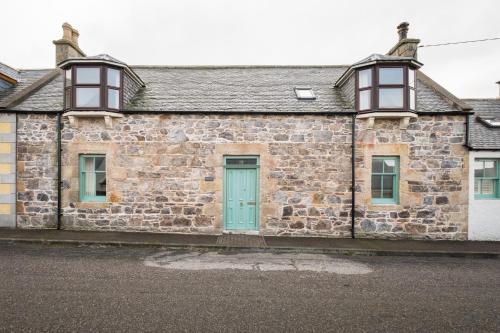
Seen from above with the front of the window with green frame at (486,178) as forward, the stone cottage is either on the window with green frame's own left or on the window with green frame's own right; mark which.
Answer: on the window with green frame's own right

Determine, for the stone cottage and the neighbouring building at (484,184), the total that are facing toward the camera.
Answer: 2

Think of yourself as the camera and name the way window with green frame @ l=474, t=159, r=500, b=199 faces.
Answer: facing the viewer

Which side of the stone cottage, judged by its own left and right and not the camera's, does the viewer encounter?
front

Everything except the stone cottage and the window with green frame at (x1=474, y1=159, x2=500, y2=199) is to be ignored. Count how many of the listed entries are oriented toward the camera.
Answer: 2

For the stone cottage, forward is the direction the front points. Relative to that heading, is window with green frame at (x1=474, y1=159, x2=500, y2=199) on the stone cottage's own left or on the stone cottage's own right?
on the stone cottage's own left

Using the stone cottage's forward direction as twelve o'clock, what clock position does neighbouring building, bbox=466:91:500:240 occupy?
The neighbouring building is roughly at 9 o'clock from the stone cottage.
